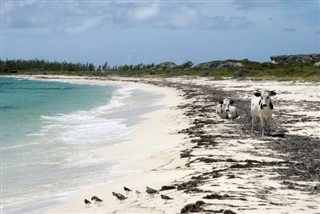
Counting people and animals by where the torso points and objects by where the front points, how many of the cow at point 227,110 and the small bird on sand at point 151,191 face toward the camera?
1

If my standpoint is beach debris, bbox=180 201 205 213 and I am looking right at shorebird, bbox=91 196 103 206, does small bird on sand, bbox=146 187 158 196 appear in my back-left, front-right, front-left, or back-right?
front-right

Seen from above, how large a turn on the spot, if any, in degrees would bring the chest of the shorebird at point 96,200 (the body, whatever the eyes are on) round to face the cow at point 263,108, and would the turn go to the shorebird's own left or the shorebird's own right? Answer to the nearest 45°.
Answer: approximately 135° to the shorebird's own right

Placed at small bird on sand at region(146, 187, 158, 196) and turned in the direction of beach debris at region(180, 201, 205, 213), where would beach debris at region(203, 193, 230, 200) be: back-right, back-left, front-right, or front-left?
front-left

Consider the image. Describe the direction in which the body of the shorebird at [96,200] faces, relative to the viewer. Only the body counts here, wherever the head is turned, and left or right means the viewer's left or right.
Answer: facing to the left of the viewer

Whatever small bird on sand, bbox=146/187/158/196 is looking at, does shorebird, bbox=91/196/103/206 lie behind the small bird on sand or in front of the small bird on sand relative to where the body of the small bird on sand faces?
in front

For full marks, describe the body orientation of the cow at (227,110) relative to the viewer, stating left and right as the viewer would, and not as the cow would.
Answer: facing the viewer

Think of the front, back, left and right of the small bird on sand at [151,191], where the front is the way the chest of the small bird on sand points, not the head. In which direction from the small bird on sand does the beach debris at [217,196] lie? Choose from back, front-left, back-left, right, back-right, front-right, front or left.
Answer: back-left

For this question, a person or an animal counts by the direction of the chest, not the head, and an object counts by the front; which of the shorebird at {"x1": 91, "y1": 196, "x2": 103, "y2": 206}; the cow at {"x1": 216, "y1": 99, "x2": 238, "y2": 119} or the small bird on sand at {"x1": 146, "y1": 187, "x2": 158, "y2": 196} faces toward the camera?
the cow

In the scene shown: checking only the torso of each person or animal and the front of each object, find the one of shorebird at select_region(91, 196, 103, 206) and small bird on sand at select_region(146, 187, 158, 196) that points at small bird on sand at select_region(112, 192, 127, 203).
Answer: small bird on sand at select_region(146, 187, 158, 196)
